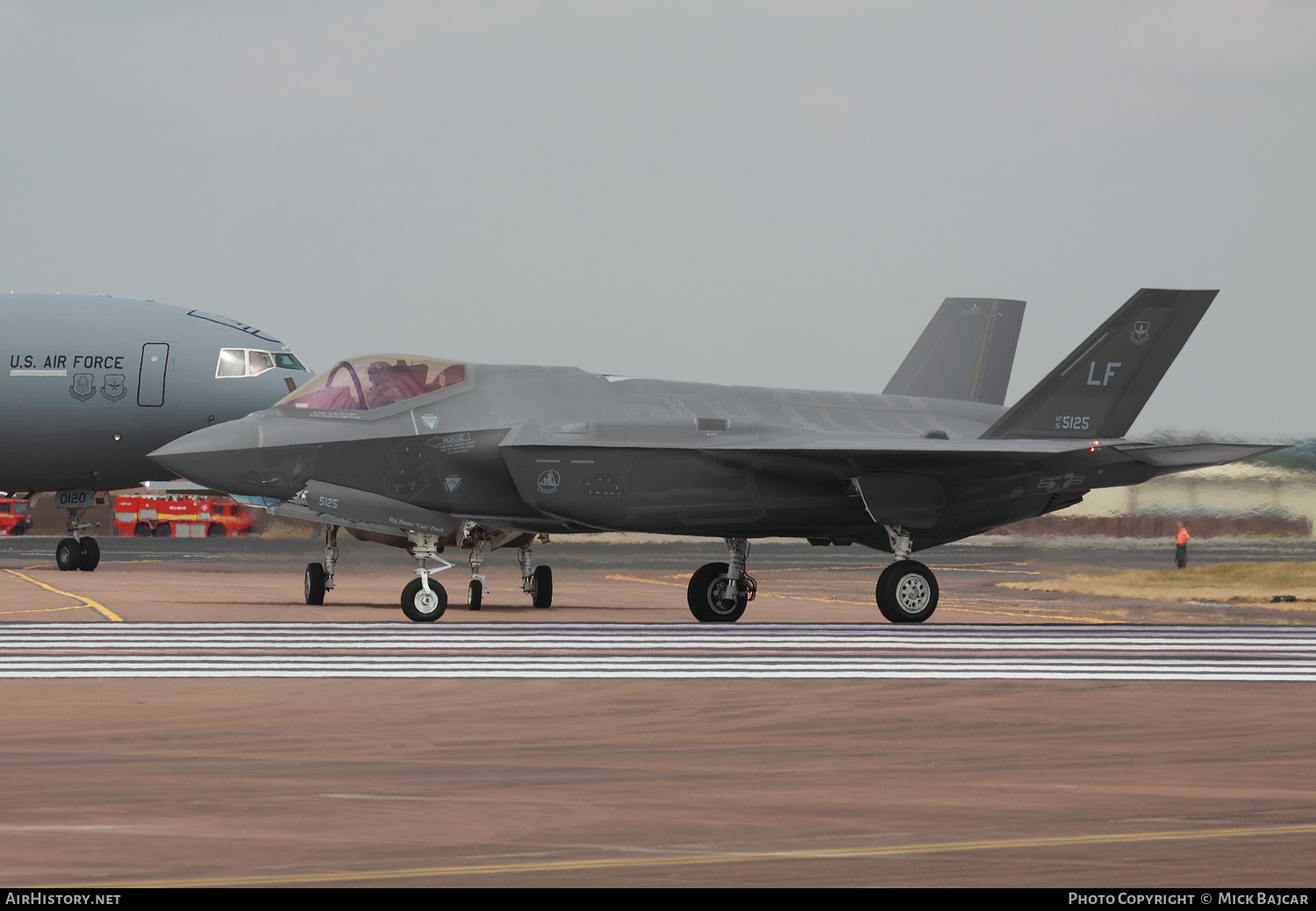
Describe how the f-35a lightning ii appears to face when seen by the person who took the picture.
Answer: facing the viewer and to the left of the viewer
